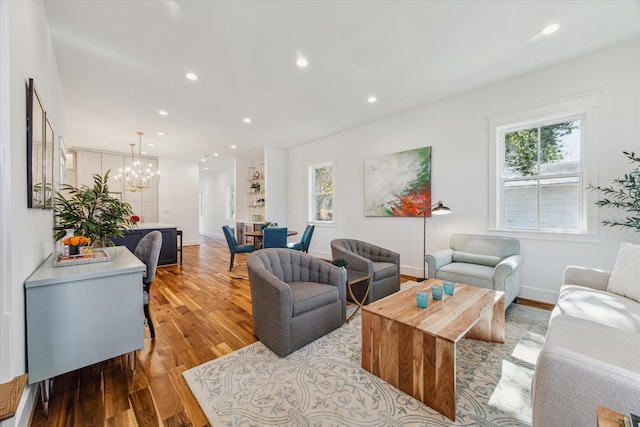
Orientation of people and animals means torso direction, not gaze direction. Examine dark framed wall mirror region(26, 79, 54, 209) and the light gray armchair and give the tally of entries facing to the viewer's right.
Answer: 1

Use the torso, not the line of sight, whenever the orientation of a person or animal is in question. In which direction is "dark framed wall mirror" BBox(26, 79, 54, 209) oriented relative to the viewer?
to the viewer's right

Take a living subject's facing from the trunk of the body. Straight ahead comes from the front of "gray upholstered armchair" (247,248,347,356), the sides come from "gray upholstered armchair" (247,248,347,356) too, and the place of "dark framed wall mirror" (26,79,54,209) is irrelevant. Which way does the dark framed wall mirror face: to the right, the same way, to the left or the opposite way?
to the left

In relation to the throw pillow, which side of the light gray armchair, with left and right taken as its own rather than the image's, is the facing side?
left

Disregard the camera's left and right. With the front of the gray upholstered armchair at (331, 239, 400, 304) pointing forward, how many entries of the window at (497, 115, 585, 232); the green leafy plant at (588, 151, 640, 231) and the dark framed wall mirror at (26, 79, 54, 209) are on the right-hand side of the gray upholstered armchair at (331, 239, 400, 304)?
1

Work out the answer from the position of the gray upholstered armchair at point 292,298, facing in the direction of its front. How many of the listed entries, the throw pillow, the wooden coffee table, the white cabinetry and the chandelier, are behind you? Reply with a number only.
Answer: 2

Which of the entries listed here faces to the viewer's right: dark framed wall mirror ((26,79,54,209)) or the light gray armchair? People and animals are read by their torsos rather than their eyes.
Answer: the dark framed wall mirror

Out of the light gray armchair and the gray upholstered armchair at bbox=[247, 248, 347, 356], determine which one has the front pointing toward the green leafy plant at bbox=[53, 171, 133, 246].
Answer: the light gray armchair

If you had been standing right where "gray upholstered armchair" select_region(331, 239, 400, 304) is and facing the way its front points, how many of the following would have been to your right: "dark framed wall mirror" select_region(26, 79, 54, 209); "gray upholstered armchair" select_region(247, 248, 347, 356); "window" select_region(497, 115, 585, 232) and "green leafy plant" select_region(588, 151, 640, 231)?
2
